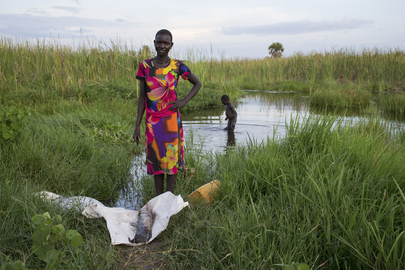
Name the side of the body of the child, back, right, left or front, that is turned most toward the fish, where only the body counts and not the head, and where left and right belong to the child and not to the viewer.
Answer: left

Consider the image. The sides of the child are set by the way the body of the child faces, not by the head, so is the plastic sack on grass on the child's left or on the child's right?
on the child's left

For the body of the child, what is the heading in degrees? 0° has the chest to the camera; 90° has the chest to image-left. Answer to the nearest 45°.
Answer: approximately 90°

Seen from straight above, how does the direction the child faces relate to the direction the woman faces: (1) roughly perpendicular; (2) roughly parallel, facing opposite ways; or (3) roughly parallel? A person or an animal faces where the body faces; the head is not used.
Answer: roughly perpendicular

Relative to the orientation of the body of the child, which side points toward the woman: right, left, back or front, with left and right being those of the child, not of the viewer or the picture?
left

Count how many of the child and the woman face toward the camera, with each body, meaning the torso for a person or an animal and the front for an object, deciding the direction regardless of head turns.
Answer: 1
